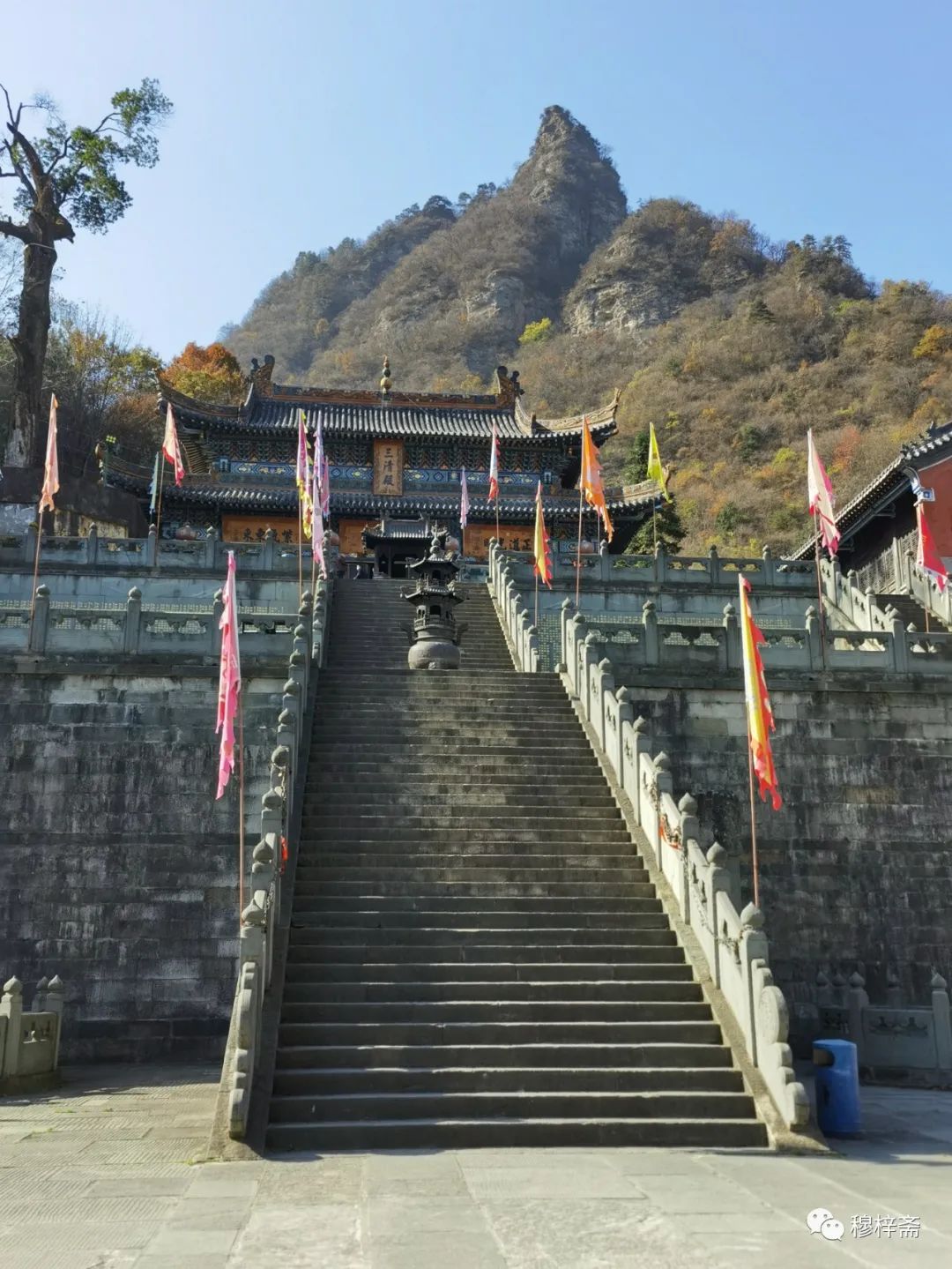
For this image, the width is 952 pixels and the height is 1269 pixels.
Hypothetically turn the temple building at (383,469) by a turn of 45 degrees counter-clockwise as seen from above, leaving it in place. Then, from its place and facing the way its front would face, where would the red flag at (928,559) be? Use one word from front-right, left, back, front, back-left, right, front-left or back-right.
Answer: front

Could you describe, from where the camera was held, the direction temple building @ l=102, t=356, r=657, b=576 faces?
facing the viewer

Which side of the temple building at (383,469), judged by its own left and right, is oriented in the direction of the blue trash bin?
front

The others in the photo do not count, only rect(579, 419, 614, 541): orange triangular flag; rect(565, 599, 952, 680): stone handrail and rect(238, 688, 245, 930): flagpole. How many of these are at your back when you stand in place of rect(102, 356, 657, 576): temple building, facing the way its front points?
0

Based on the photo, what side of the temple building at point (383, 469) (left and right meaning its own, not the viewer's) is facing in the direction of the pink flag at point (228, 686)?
front

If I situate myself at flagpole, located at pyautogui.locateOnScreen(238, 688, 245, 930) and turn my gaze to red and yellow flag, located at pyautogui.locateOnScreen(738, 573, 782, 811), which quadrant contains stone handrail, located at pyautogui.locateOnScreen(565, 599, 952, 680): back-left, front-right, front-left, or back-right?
front-left

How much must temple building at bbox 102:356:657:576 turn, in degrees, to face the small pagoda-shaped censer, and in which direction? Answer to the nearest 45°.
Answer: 0° — it already faces it

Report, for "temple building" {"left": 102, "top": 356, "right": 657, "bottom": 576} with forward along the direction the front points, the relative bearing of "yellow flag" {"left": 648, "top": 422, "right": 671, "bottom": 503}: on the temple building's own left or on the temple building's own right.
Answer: on the temple building's own left

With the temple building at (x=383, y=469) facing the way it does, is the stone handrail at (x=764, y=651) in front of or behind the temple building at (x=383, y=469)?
in front

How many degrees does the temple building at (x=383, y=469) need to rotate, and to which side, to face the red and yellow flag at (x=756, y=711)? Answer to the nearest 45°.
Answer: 0° — it already faces it

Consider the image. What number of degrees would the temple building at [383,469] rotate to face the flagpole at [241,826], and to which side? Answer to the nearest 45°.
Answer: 0° — it already faces it

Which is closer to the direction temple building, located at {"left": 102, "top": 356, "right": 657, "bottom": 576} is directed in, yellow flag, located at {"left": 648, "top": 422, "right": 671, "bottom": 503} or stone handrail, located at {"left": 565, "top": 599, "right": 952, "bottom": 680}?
the stone handrail

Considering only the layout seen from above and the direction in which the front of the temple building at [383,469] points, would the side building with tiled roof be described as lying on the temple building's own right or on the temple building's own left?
on the temple building's own left
